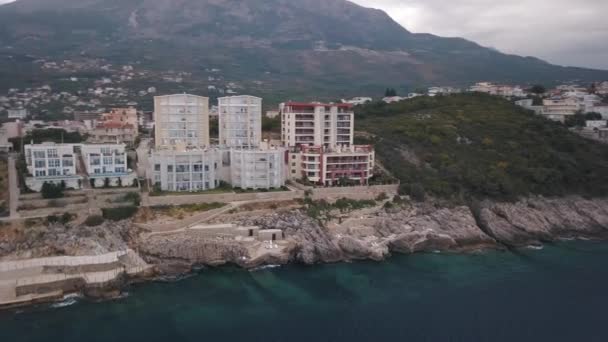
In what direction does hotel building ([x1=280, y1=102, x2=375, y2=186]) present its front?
toward the camera

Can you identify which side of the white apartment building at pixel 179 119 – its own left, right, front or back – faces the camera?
front

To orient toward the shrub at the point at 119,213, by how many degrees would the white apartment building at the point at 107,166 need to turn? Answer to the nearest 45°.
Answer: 0° — it already faces it

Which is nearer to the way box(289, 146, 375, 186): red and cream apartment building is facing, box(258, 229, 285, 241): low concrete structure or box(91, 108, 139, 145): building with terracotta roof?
the low concrete structure

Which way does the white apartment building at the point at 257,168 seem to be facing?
toward the camera

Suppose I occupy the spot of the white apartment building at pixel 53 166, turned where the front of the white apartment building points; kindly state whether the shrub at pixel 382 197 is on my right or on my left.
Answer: on my left

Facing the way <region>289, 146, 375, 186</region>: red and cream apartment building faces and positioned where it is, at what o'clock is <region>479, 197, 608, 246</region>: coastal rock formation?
The coastal rock formation is roughly at 9 o'clock from the red and cream apartment building.

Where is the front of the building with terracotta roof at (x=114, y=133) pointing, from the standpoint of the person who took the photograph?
facing the viewer

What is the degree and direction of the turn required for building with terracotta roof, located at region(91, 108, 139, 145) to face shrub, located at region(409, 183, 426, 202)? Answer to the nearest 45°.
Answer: approximately 45° to its left

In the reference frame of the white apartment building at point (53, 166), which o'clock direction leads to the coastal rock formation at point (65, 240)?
The coastal rock formation is roughly at 12 o'clock from the white apartment building.

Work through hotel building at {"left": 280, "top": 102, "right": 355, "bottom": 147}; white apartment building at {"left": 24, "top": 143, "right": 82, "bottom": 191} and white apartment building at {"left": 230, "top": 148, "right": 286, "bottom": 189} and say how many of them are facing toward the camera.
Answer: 3

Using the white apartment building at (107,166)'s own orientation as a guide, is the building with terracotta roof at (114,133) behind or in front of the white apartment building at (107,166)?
behind

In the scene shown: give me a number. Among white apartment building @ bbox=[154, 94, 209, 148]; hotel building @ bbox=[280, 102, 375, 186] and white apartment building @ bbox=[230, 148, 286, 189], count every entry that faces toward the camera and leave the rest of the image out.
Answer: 3
